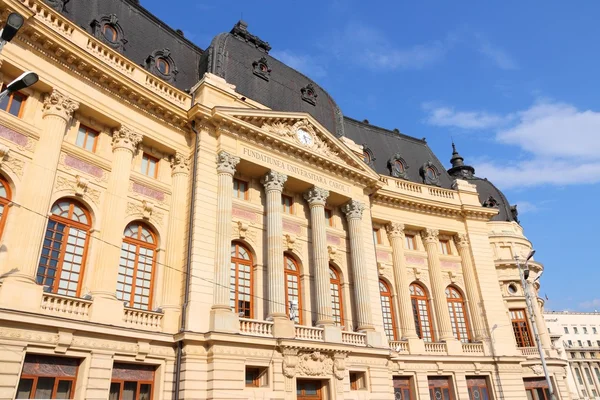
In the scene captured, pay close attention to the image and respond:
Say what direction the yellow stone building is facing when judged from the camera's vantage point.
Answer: facing the viewer and to the right of the viewer

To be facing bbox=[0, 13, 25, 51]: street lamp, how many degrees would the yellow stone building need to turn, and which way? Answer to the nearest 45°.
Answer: approximately 45° to its right
